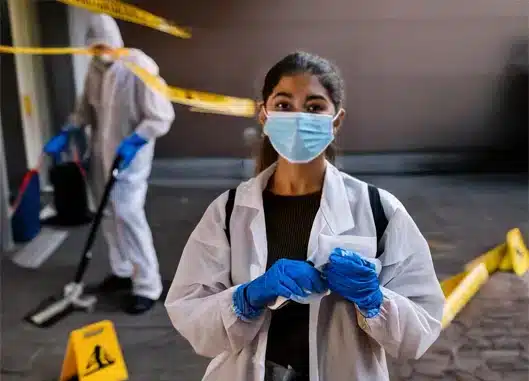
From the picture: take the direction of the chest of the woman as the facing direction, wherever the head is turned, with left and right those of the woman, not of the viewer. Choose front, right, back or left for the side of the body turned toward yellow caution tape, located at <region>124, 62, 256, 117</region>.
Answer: back

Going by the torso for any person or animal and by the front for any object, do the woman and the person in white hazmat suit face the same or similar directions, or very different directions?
same or similar directions

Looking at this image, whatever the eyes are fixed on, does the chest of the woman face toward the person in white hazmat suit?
no

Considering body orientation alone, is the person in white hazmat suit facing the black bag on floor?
no

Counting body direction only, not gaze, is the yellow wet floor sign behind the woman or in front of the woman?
behind

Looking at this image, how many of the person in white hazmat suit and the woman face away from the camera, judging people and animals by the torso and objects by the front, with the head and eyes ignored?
0

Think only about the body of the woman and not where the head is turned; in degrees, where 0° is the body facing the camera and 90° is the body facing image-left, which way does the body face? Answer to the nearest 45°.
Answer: approximately 0°

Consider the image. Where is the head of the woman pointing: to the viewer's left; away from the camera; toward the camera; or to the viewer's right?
toward the camera

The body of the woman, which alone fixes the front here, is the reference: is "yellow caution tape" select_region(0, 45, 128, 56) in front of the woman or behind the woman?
behind

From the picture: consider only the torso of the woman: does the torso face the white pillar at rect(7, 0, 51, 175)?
no
